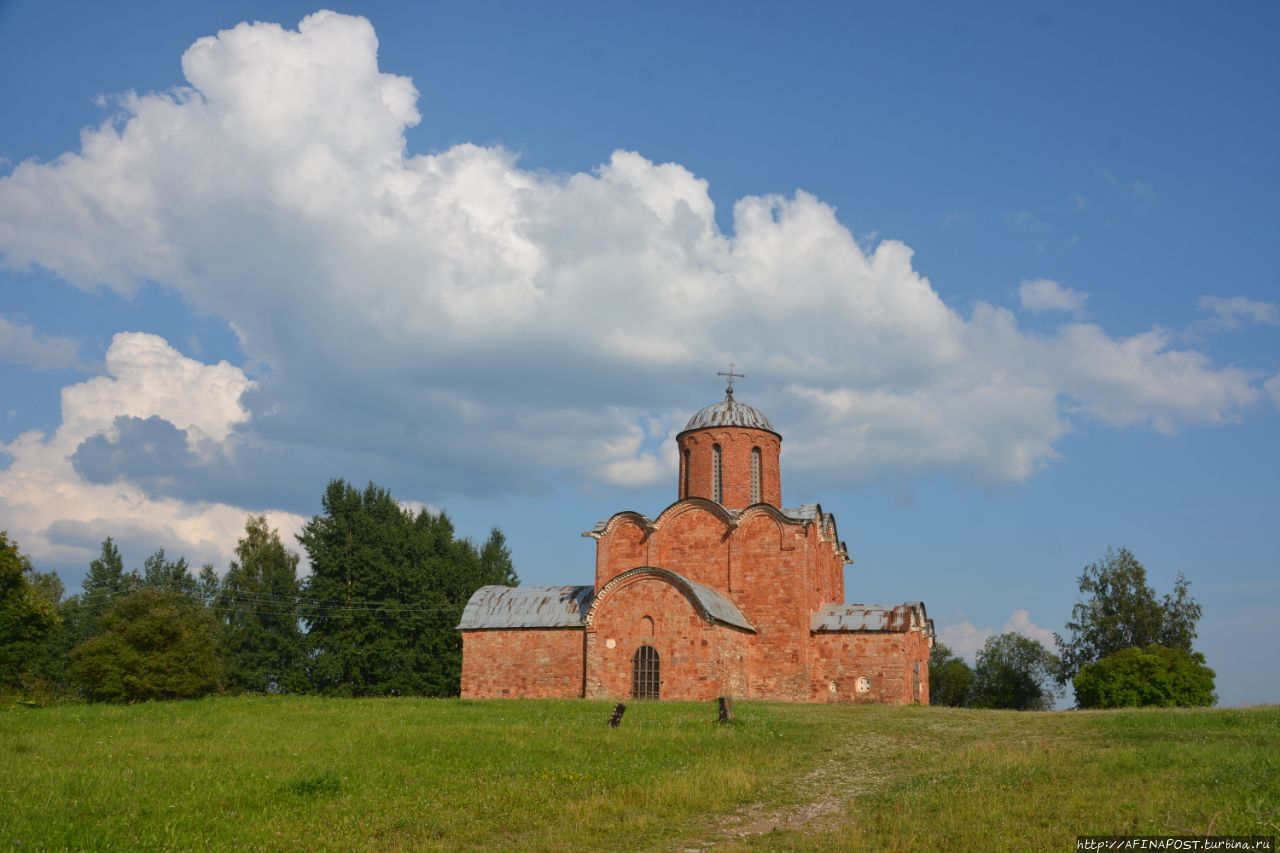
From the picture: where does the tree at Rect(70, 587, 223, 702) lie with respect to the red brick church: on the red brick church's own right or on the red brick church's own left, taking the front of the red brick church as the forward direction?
on the red brick church's own right

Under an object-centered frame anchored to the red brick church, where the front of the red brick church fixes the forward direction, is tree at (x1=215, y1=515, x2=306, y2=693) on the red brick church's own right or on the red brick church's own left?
on the red brick church's own right

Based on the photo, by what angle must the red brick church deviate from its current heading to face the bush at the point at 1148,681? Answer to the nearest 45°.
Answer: approximately 90° to its left

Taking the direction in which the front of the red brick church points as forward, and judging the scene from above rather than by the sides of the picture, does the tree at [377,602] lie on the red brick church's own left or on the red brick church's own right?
on the red brick church's own right

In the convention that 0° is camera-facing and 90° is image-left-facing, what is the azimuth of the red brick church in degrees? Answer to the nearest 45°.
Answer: approximately 0°
